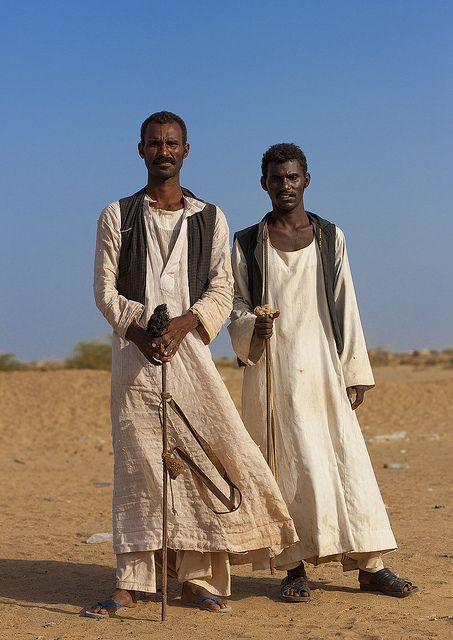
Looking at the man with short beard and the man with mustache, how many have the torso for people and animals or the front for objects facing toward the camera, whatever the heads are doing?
2

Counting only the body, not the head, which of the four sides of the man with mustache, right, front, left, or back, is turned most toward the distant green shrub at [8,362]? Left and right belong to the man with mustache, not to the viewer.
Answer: back

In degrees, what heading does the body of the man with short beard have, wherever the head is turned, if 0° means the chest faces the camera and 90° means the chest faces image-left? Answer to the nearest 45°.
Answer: approximately 0°

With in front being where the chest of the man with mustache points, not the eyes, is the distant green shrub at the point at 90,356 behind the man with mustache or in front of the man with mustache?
behind

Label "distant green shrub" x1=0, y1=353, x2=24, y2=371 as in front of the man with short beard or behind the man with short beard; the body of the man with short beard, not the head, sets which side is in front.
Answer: behind

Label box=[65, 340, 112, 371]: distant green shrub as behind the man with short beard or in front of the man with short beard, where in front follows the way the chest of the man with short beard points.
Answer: behind

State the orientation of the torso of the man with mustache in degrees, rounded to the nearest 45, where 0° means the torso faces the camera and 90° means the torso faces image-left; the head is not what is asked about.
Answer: approximately 0°

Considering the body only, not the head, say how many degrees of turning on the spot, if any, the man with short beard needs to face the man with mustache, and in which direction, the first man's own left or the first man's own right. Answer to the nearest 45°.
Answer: approximately 45° to the first man's own right
